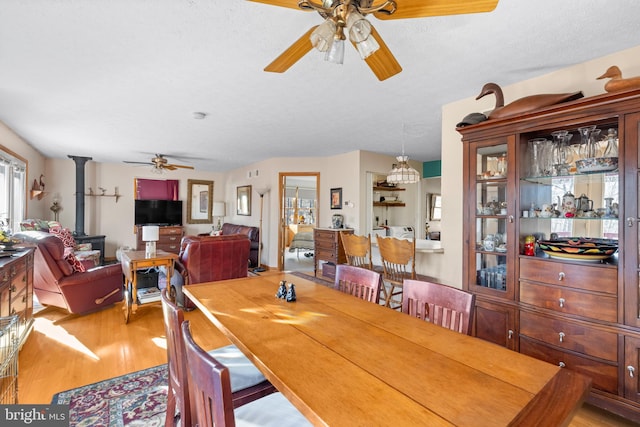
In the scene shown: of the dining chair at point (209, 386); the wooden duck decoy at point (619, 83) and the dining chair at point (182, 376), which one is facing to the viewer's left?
the wooden duck decoy

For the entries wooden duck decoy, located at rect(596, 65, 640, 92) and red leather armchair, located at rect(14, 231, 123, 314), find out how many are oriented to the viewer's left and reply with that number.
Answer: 1

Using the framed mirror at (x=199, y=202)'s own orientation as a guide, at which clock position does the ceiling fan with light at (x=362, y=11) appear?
The ceiling fan with light is roughly at 12 o'clock from the framed mirror.

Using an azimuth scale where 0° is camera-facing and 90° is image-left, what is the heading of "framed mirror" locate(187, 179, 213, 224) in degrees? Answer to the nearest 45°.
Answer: approximately 0°

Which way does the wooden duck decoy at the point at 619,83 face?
to the viewer's left

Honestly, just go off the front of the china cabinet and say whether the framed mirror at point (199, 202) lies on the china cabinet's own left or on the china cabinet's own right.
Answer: on the china cabinet's own right

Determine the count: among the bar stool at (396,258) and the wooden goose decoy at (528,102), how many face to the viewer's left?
1

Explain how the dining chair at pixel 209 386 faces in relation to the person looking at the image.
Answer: facing away from the viewer and to the right of the viewer

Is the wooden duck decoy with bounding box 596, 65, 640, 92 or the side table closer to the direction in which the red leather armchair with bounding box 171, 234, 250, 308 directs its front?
the side table

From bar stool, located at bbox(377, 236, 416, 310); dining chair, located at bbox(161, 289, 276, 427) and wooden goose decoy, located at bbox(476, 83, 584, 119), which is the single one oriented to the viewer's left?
the wooden goose decoy
